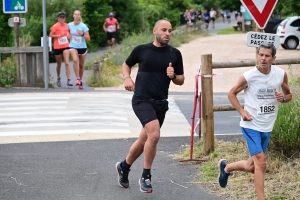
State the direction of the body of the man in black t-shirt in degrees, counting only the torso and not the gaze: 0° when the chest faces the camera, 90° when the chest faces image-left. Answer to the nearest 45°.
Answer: approximately 315°

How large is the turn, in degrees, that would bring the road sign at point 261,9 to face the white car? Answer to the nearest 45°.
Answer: approximately 180°

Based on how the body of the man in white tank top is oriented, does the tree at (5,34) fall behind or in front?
behind

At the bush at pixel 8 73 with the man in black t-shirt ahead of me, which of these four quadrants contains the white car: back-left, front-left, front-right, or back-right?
back-left

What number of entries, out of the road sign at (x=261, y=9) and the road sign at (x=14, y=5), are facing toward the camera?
2

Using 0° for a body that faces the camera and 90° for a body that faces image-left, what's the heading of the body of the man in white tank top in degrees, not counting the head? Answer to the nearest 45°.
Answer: approximately 315°

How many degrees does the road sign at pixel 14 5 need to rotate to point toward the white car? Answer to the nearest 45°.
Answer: approximately 135° to its left

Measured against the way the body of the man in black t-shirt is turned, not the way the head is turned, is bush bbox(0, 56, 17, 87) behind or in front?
behind

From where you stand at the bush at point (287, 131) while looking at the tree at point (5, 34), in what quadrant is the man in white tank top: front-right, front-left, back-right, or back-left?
back-left
